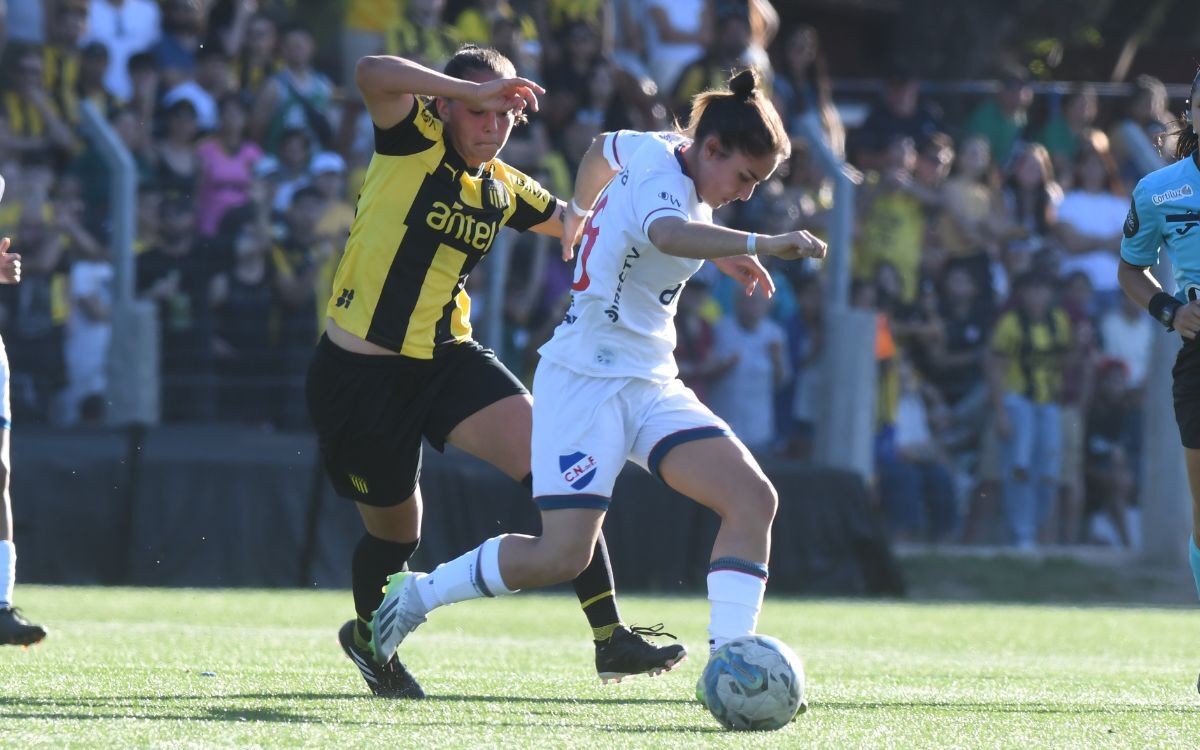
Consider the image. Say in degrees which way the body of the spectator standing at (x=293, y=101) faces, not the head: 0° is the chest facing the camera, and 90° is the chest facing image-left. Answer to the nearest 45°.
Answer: approximately 0°

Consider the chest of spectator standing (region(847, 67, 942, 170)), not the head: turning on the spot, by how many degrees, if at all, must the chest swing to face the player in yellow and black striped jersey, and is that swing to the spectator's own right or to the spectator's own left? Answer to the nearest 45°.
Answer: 0° — they already face them

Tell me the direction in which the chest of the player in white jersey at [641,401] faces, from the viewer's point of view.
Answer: to the viewer's right

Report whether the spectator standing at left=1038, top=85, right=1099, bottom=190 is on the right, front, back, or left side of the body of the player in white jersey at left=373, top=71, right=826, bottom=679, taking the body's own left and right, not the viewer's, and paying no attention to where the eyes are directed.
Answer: left

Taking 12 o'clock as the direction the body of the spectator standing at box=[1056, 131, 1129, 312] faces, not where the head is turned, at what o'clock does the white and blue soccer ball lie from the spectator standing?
The white and blue soccer ball is roughly at 12 o'clock from the spectator standing.

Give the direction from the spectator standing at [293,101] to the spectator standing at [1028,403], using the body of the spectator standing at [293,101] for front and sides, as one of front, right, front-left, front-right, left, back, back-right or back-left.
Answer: left

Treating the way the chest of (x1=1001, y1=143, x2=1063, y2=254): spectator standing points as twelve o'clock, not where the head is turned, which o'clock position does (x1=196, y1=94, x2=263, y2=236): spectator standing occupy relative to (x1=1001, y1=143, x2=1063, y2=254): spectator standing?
(x1=196, y1=94, x2=263, y2=236): spectator standing is roughly at 2 o'clock from (x1=1001, y1=143, x2=1063, y2=254): spectator standing.

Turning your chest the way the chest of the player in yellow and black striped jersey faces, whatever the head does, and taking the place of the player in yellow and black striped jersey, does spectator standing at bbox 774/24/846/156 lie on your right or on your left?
on your left

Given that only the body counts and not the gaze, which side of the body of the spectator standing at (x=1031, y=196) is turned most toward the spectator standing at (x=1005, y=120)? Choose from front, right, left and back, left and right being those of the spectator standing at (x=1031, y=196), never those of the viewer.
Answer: back
